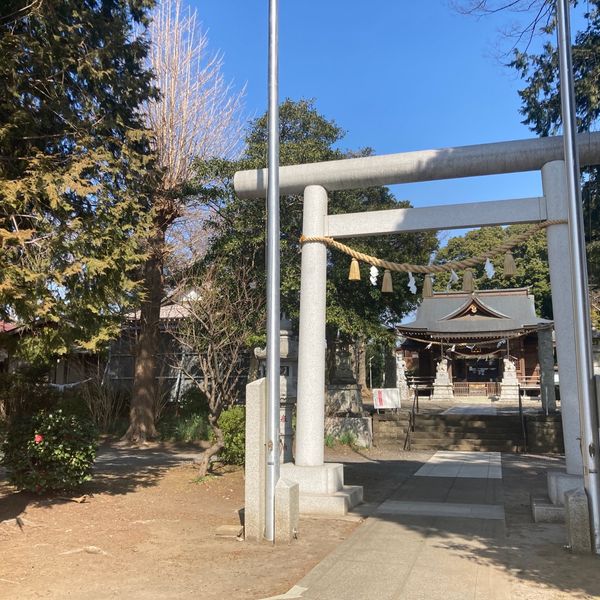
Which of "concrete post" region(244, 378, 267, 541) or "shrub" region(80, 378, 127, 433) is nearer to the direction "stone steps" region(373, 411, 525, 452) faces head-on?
the concrete post

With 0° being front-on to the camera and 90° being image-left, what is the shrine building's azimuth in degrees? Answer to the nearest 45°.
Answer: approximately 0°

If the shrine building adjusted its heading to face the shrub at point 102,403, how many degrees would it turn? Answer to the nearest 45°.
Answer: approximately 45° to its right

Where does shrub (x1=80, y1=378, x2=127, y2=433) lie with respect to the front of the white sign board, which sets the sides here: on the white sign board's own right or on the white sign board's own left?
on the white sign board's own right

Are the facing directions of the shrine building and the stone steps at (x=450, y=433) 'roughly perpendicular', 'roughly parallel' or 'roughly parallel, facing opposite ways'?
roughly parallel

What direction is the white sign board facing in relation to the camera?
toward the camera

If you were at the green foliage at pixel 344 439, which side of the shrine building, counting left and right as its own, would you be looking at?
front

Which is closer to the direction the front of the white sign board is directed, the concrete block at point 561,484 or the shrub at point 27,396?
the concrete block

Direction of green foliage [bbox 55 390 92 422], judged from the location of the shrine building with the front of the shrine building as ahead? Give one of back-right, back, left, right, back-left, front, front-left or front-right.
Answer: front-right

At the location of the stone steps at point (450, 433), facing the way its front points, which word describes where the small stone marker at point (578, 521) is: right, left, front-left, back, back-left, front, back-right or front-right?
front

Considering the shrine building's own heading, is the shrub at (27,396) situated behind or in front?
in front

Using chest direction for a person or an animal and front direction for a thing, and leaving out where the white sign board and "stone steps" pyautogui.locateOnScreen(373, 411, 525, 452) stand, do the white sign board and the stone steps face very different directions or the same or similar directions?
same or similar directions

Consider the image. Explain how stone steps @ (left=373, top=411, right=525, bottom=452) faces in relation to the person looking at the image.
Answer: facing the viewer

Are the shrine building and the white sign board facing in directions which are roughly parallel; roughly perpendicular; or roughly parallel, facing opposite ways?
roughly parallel

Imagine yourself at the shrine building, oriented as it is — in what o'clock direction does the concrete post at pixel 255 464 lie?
The concrete post is roughly at 12 o'clock from the shrine building.

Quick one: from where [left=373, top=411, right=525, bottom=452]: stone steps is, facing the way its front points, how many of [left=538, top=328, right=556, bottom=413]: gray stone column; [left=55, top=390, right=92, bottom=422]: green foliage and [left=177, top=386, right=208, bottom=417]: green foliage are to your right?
2
